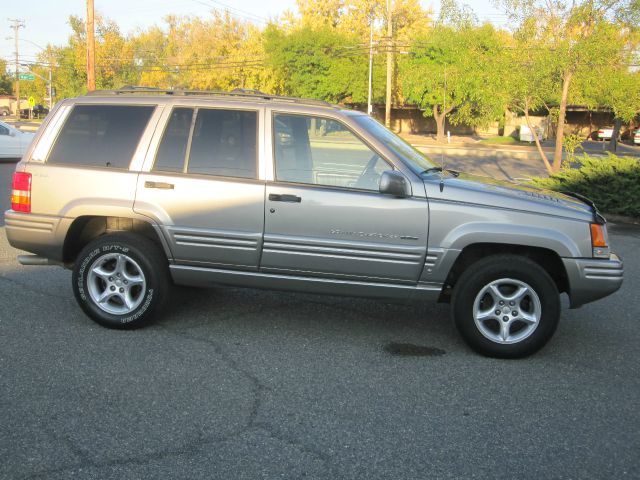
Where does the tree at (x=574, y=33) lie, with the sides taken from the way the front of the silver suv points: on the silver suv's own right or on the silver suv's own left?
on the silver suv's own left

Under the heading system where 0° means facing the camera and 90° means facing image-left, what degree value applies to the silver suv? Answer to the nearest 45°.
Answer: approximately 270°

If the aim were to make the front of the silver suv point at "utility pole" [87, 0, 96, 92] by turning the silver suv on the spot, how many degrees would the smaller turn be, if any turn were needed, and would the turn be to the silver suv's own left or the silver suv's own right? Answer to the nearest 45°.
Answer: approximately 90° to the silver suv's own left

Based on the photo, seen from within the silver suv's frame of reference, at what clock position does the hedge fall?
The hedge is roughly at 10 o'clock from the silver suv.

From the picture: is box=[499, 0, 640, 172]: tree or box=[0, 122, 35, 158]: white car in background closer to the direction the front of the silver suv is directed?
the tree
